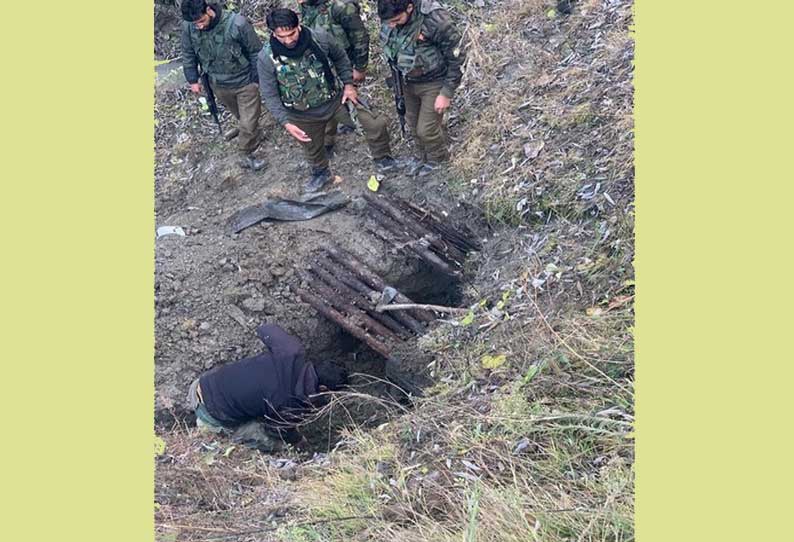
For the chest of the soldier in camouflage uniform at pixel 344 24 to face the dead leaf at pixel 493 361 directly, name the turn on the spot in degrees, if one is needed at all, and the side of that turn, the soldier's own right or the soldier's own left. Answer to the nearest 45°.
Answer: approximately 45° to the soldier's own left

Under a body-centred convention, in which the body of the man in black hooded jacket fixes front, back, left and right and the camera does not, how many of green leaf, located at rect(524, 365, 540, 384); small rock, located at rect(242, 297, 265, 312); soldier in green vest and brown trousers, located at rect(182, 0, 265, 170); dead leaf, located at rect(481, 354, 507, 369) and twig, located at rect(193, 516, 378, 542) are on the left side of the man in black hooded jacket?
2

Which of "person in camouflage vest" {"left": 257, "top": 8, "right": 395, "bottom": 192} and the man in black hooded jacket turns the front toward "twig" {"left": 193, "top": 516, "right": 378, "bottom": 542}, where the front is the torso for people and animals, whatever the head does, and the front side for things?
the person in camouflage vest

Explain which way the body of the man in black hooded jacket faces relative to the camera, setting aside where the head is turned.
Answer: to the viewer's right

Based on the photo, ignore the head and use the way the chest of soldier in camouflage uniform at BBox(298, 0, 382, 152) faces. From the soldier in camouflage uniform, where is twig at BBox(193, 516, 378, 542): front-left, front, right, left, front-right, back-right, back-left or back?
front-left

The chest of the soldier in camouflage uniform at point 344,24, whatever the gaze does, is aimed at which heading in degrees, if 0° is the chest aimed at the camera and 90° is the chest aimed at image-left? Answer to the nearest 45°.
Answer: approximately 45°

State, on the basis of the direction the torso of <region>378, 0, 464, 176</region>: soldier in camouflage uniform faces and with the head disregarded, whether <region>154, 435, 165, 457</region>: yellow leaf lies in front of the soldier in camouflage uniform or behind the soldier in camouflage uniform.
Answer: in front

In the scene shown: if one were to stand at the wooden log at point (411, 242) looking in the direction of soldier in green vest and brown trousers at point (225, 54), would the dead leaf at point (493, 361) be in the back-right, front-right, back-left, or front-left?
back-left

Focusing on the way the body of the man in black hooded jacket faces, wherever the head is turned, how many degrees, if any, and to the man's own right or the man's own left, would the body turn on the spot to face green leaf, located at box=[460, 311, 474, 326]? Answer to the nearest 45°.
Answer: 0° — they already face it
